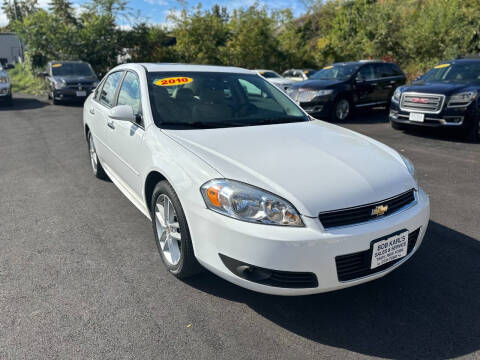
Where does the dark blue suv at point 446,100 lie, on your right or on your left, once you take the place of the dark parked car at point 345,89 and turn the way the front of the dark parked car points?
on your left

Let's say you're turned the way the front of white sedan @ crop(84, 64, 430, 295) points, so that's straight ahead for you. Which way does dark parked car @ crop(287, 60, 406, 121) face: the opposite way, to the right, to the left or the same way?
to the right

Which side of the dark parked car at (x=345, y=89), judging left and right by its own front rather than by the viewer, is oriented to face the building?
right

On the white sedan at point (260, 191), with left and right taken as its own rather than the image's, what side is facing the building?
back

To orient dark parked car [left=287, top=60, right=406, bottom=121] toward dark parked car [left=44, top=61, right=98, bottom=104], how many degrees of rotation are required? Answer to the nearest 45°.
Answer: approximately 45° to its right

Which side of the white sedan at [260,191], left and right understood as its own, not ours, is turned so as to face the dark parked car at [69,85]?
back

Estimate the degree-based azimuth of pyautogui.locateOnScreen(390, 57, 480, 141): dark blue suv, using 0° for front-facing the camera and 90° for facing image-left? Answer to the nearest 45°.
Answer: approximately 45°

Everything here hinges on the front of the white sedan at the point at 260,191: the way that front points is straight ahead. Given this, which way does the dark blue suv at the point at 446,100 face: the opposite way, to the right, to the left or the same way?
to the right

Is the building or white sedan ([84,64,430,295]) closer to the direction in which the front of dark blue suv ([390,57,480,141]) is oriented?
the white sedan

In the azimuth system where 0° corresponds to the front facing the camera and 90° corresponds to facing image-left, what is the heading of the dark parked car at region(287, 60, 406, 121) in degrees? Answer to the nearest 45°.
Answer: approximately 45°

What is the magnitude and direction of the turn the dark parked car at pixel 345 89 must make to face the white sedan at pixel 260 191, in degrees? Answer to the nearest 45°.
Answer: approximately 45° to its left

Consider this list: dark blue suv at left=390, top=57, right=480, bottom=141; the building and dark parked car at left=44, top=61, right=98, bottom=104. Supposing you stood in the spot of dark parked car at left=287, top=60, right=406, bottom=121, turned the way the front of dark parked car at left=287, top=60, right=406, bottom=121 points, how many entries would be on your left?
1
